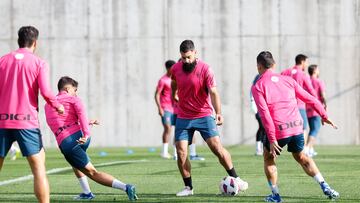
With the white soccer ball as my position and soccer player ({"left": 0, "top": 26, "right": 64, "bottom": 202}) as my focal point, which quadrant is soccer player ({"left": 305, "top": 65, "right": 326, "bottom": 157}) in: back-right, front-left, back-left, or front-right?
back-right

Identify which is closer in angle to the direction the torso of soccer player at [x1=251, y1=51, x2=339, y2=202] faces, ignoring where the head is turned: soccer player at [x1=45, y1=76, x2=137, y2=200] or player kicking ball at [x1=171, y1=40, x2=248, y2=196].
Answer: the player kicking ball

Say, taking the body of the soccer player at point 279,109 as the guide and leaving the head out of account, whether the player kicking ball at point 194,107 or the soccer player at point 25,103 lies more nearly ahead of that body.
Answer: the player kicking ball
